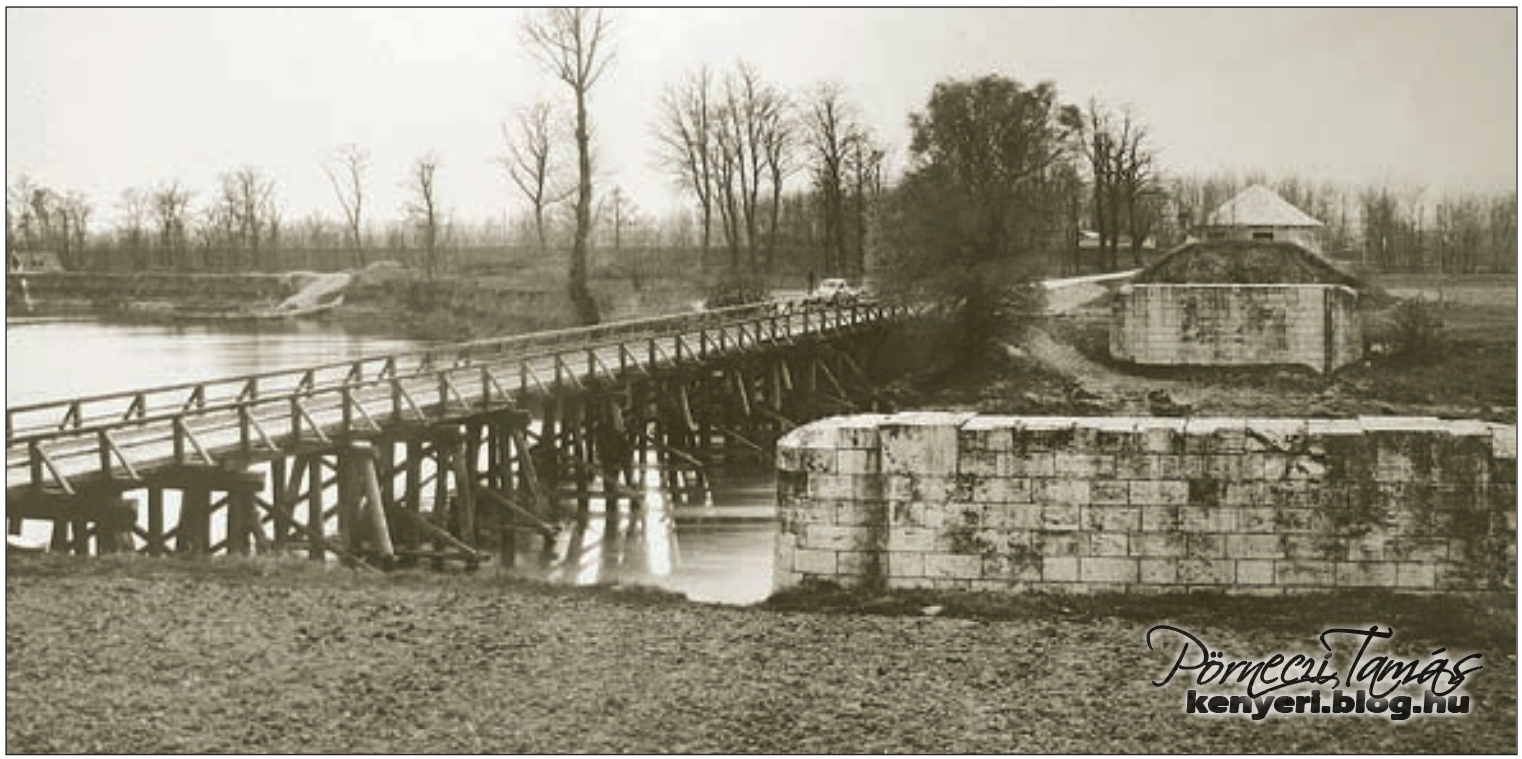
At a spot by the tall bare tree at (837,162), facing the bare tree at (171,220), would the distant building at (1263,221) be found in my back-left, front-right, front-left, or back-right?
back-right
